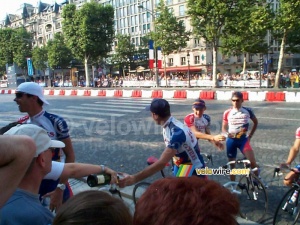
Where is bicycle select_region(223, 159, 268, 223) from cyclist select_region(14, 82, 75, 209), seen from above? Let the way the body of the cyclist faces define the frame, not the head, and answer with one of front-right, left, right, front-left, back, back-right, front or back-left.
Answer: back-left

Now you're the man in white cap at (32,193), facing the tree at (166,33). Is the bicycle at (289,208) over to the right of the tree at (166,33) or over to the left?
right

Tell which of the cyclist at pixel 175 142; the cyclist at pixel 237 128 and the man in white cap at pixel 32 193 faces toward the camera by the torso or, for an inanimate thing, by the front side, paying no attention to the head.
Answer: the cyclist at pixel 237 128

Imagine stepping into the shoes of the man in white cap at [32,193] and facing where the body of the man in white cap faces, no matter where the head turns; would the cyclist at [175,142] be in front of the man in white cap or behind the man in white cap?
in front

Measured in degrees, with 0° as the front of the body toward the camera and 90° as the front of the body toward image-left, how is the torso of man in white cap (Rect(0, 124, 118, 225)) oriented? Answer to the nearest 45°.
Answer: approximately 225°

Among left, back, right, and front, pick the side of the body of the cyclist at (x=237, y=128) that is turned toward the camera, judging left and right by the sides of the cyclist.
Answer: front

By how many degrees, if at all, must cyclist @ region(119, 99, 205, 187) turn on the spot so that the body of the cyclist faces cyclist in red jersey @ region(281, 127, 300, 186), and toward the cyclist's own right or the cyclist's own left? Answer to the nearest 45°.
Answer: approximately 180°

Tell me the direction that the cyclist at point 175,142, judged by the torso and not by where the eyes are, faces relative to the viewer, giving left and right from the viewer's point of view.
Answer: facing to the left of the viewer
